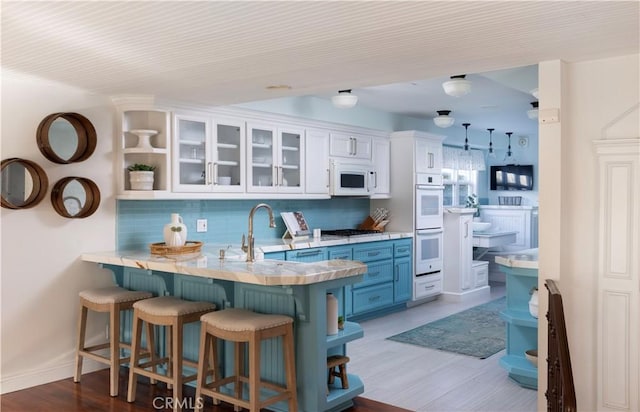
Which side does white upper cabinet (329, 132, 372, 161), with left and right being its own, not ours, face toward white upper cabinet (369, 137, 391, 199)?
left

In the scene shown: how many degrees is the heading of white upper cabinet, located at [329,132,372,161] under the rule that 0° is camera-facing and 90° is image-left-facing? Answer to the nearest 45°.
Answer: approximately 315°

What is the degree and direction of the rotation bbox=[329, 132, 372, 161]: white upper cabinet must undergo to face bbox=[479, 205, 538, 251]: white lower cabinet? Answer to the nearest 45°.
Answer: approximately 90° to its left

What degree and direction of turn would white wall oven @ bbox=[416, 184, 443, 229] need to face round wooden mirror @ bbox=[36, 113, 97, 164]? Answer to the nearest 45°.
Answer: approximately 90° to its right

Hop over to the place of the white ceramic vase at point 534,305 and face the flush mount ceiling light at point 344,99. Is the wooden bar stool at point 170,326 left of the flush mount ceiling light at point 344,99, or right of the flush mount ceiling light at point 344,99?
left

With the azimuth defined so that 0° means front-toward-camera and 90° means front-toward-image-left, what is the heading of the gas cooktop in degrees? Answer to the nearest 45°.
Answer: approximately 315°

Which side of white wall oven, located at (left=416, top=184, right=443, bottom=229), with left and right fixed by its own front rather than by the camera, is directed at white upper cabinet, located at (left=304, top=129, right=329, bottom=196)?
right

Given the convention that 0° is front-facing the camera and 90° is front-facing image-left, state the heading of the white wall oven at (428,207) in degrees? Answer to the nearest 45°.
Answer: approximately 315°

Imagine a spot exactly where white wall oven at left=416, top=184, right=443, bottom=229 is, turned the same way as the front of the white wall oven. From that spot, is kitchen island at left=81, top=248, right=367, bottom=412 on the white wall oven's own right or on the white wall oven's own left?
on the white wall oven's own right

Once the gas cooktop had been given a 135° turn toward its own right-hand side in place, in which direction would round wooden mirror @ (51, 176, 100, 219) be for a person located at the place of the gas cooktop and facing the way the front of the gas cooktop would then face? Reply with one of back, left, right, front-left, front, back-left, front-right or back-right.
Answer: front-left

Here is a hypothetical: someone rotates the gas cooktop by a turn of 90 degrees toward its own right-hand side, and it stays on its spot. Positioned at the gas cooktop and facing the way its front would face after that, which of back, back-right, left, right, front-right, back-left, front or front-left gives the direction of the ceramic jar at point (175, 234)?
front

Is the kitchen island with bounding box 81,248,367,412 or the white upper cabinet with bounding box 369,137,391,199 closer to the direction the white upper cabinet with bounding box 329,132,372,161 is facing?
the kitchen island

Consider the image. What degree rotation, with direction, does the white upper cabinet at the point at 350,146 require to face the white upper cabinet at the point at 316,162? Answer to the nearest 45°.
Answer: approximately 90° to its right

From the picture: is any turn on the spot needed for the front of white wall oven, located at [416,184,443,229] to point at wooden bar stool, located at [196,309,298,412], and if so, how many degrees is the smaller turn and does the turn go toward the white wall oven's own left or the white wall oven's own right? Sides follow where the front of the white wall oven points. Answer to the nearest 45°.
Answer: approximately 45° to the white wall oven's own right

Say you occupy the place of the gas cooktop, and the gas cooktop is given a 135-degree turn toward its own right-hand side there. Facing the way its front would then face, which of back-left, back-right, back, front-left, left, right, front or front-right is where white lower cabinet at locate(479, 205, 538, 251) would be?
back-right
